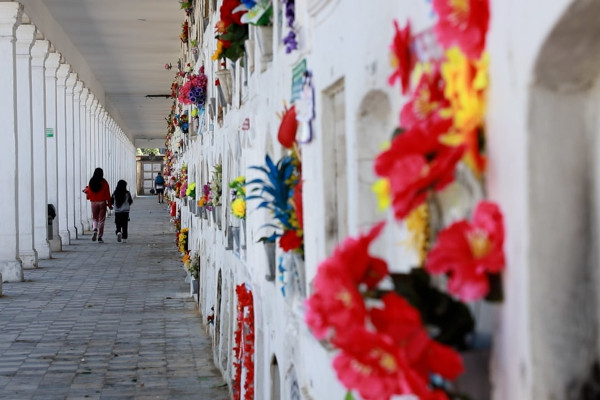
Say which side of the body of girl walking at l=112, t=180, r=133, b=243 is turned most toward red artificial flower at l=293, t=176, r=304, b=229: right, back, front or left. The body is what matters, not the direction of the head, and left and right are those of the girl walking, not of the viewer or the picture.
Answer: back

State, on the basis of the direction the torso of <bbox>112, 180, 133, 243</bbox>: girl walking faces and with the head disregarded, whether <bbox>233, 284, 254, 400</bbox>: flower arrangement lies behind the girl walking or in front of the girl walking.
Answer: behind

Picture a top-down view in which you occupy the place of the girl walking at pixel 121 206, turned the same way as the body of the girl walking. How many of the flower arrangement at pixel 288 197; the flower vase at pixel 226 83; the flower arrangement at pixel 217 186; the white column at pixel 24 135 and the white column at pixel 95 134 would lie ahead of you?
1

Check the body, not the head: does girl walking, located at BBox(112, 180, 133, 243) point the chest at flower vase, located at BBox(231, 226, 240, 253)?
no

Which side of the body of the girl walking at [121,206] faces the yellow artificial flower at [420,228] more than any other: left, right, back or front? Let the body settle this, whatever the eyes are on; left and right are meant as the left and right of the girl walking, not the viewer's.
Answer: back

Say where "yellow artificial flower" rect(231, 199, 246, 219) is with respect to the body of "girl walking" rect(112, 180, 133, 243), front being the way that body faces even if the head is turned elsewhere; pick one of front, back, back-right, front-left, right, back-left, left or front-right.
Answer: back

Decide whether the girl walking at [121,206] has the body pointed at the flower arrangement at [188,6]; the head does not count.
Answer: no

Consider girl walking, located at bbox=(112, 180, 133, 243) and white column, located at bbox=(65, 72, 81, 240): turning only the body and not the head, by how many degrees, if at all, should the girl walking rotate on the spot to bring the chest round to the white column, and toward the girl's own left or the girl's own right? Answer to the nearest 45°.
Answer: approximately 90° to the girl's own left

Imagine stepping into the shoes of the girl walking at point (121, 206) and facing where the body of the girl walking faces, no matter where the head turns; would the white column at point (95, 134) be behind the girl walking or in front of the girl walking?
in front

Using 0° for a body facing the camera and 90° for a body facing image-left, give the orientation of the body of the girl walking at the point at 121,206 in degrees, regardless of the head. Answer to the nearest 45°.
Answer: approximately 180°

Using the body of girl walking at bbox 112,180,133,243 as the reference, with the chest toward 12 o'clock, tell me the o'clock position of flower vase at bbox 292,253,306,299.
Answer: The flower vase is roughly at 6 o'clock from the girl walking.

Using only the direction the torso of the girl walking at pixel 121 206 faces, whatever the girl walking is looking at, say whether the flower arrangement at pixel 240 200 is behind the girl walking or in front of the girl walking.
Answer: behind

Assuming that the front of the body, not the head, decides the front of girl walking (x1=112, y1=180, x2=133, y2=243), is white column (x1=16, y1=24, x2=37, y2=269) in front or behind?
behind

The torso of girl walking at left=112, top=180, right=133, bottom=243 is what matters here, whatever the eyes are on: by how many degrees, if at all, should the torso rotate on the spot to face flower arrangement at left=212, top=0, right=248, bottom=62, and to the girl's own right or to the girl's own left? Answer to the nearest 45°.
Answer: approximately 180°

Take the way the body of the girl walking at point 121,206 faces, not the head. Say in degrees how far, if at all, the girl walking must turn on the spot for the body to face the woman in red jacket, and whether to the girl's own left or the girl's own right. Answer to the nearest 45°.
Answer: approximately 135° to the girl's own left

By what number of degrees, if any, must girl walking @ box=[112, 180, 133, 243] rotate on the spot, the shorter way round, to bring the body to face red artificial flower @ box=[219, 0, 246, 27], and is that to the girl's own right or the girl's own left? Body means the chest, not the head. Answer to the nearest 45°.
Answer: approximately 180°

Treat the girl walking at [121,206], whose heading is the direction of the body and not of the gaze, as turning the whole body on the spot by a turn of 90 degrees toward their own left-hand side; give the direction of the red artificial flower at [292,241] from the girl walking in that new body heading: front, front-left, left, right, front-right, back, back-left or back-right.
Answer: left

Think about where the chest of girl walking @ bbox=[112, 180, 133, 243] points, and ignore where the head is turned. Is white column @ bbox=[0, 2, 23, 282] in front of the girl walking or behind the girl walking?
behind

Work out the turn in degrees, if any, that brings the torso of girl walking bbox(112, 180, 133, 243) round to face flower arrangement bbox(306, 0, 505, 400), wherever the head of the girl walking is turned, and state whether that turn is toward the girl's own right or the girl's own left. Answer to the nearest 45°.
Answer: approximately 180°

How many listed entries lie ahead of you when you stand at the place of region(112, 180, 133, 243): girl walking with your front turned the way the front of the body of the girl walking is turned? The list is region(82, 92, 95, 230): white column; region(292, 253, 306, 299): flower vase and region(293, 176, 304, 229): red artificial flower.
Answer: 1

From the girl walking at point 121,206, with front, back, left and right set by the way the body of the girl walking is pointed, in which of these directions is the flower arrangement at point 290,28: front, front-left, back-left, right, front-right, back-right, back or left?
back

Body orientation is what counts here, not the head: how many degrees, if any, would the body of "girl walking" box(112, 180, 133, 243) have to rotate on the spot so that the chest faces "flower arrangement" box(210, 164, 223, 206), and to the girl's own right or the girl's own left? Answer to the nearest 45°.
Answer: approximately 180°
